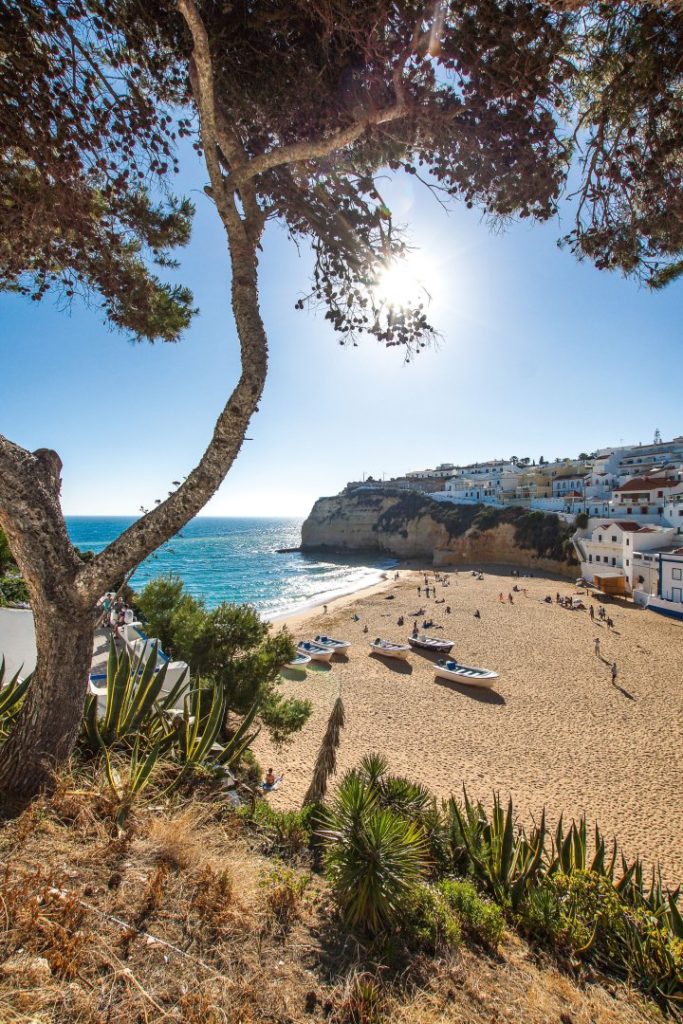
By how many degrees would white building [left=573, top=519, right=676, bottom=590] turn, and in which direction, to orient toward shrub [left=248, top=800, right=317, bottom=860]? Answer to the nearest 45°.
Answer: approximately 45° to its left

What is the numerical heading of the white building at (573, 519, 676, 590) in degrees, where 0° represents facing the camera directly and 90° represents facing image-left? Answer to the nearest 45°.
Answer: approximately 45°

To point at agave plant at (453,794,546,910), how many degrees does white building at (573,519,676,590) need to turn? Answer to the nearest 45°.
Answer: approximately 45° to its left

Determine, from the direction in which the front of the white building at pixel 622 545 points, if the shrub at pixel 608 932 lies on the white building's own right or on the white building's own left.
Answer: on the white building's own left

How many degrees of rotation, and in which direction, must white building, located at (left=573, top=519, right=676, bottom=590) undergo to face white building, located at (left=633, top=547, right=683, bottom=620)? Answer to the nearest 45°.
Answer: approximately 45° to its left
